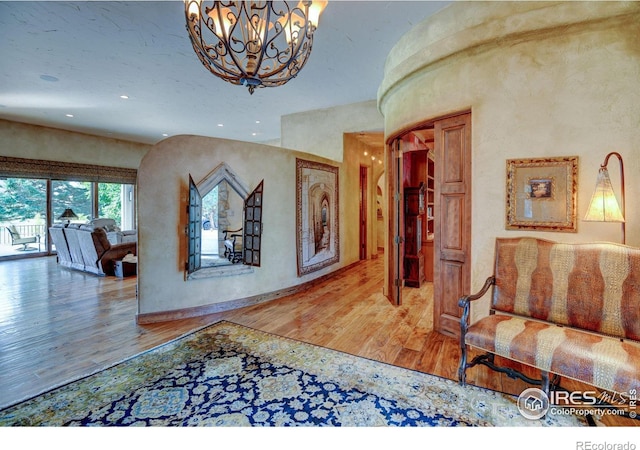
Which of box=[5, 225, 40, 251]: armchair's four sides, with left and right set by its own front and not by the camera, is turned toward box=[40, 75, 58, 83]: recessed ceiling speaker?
right

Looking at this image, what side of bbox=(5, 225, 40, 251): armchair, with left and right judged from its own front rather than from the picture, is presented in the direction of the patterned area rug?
right

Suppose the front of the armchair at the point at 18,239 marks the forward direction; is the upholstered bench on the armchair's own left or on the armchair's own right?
on the armchair's own right

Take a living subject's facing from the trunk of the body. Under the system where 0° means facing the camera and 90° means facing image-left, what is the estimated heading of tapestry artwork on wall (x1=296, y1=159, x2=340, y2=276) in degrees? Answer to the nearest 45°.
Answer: approximately 315°

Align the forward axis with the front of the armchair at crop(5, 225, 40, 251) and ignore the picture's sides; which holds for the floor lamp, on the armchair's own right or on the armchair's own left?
on the armchair's own right

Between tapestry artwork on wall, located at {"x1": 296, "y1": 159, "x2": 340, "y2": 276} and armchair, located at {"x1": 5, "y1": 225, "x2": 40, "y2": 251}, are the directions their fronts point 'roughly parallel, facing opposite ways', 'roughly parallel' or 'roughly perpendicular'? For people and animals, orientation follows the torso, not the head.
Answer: roughly perpendicular

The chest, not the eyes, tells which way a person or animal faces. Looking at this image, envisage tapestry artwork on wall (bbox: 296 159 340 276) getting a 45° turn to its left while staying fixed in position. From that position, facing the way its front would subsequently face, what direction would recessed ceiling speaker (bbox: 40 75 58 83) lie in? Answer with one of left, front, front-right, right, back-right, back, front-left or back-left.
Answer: back

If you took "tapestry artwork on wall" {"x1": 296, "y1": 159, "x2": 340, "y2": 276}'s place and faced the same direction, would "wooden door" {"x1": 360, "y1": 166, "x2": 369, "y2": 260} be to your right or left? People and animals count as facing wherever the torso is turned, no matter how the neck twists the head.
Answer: on your left
